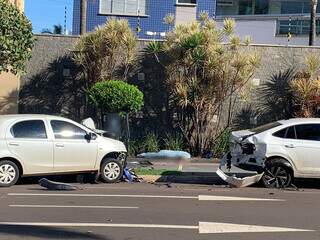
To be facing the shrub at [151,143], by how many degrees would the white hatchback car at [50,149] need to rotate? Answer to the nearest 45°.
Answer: approximately 45° to its left

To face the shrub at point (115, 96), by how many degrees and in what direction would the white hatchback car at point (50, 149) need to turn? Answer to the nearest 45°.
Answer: approximately 90° to its left

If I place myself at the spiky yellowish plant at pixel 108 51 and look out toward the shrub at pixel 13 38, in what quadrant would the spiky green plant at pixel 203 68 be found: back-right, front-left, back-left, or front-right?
back-left

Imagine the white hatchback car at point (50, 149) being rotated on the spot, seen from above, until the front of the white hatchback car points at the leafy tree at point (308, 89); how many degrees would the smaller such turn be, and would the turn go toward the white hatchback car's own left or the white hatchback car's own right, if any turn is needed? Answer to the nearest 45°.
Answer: approximately 45° to the white hatchback car's own left

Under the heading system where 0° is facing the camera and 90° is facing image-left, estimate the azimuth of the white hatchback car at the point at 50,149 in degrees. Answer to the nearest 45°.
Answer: approximately 270°

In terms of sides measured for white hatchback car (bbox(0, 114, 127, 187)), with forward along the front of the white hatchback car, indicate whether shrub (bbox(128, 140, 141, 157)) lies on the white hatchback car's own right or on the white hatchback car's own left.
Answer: on the white hatchback car's own left

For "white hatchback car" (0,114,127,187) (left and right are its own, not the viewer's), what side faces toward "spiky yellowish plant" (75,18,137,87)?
left

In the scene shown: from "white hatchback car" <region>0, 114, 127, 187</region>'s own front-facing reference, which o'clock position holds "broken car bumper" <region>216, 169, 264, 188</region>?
The broken car bumper is roughly at 12 o'clock from the white hatchback car.

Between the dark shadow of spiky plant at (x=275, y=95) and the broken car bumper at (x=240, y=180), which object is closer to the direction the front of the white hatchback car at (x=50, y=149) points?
the broken car bumper

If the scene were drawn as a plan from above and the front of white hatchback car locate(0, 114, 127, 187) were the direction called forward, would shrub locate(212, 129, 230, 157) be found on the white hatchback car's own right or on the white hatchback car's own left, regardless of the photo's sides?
on the white hatchback car's own left

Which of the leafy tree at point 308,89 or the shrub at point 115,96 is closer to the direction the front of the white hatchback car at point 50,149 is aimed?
the leafy tree

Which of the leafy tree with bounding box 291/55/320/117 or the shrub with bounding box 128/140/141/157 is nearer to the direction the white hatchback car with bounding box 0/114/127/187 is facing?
the leafy tree
